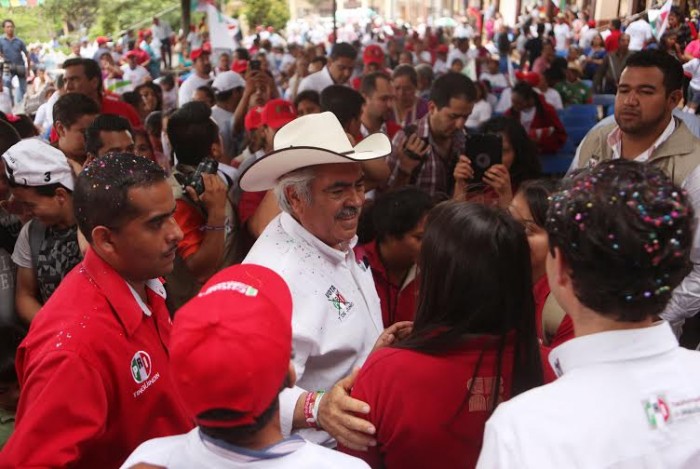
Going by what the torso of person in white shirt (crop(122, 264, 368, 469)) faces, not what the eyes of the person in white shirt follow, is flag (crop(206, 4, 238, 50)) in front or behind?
in front

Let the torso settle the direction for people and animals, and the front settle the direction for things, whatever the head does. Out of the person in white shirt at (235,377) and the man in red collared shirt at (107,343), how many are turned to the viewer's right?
1

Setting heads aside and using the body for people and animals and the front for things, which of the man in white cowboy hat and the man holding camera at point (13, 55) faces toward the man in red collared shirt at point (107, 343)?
the man holding camera

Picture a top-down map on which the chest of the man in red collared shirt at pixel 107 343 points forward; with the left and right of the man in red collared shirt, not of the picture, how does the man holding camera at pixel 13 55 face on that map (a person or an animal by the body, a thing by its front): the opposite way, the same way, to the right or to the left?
to the right

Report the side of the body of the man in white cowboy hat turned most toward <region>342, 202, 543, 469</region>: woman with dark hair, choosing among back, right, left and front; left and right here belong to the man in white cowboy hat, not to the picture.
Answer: front

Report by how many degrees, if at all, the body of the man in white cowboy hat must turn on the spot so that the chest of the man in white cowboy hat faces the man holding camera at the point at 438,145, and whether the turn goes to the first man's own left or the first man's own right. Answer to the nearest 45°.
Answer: approximately 135° to the first man's own left

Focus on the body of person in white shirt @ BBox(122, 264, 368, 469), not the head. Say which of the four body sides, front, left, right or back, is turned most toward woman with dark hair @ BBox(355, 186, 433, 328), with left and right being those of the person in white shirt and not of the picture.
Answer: front

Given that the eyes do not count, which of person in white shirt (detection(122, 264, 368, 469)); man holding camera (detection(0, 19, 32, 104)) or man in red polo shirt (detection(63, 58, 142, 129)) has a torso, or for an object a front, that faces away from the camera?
the person in white shirt

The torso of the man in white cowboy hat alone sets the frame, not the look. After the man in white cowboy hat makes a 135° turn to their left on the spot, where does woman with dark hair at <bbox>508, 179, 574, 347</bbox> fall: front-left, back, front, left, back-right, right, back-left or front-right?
right

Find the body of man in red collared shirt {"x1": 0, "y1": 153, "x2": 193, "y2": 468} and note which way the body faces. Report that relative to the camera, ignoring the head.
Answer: to the viewer's right

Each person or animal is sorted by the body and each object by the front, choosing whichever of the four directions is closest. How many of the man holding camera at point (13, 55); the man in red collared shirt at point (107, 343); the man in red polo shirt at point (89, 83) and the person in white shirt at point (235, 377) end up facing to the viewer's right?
1

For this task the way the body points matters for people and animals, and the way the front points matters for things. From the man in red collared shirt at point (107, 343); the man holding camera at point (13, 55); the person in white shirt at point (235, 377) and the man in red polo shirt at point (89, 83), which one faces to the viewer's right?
the man in red collared shirt at point (107, 343)

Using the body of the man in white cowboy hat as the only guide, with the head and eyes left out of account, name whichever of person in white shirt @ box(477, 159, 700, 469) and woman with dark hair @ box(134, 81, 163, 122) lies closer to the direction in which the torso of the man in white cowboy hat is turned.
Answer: the person in white shirt

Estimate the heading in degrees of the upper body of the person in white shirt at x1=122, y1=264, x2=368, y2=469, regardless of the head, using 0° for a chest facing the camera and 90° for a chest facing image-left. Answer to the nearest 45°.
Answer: approximately 180°

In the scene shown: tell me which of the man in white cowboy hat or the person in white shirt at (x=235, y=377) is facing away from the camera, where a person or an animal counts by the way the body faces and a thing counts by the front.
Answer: the person in white shirt

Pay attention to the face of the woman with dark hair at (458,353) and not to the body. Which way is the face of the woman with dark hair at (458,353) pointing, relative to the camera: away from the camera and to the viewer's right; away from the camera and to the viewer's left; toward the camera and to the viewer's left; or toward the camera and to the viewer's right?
away from the camera and to the viewer's left

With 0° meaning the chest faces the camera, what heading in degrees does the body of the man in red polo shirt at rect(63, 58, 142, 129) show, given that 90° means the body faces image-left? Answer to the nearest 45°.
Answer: approximately 45°
